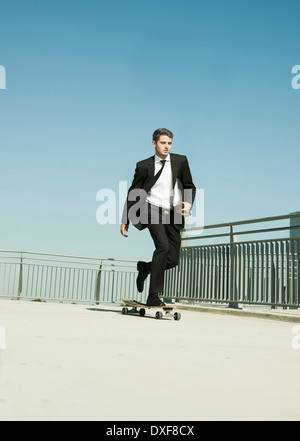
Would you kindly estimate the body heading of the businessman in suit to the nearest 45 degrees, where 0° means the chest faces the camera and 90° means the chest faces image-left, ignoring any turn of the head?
approximately 315°

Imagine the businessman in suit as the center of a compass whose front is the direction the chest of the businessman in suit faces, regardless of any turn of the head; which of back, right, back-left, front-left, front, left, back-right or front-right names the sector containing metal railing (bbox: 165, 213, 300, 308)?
left
